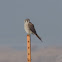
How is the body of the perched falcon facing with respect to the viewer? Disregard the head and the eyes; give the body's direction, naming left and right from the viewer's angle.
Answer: facing the viewer and to the left of the viewer
